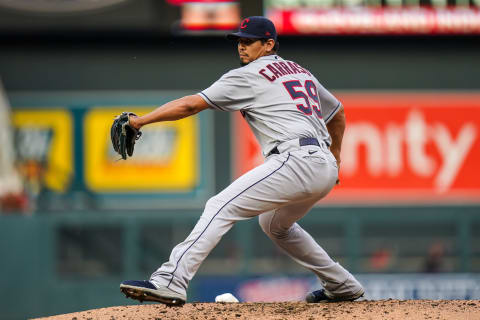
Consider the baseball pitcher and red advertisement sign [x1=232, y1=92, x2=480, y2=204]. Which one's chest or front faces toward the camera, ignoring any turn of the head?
the red advertisement sign

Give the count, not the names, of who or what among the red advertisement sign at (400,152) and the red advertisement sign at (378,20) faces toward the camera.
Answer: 2

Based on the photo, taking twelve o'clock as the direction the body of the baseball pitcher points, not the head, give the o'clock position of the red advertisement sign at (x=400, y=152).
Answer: The red advertisement sign is roughly at 2 o'clock from the baseball pitcher.

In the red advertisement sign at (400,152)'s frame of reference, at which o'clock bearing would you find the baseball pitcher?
The baseball pitcher is roughly at 12 o'clock from the red advertisement sign.

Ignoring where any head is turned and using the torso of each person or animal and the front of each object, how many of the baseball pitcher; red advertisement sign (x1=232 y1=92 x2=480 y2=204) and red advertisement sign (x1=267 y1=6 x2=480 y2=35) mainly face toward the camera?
2

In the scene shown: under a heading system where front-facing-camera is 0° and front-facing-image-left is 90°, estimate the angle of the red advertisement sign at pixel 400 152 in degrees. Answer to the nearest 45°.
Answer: approximately 0°

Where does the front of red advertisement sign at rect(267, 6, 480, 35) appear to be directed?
toward the camera

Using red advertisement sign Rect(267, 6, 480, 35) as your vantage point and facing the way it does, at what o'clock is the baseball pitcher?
The baseball pitcher is roughly at 12 o'clock from the red advertisement sign.

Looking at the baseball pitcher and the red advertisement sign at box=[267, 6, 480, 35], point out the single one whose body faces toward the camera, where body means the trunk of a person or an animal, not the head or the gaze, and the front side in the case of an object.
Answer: the red advertisement sign

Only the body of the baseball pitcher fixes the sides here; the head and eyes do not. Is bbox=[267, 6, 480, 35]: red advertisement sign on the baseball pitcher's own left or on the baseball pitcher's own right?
on the baseball pitcher's own right

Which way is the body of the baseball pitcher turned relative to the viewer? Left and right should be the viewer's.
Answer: facing away from the viewer and to the left of the viewer
